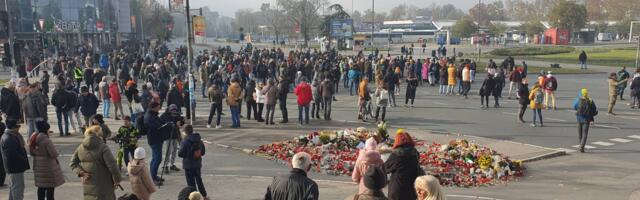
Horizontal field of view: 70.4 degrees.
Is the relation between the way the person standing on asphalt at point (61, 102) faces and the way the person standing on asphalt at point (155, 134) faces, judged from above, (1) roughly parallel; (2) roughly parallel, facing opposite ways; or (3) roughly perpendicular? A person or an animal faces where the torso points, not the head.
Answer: roughly perpendicular

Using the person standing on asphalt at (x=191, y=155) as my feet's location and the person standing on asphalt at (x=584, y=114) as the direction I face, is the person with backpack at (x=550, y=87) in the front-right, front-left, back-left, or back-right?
front-left

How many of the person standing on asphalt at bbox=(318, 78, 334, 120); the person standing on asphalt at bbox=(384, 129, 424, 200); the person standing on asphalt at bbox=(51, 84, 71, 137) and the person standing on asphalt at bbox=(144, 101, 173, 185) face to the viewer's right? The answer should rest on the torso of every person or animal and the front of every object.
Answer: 1

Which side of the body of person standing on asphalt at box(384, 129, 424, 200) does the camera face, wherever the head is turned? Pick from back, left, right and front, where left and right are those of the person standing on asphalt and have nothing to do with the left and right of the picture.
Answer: back

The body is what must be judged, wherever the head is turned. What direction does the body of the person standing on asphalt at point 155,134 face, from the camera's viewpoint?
to the viewer's right

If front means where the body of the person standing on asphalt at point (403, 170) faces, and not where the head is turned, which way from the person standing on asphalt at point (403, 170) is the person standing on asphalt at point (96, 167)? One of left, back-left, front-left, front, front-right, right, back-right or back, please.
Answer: left

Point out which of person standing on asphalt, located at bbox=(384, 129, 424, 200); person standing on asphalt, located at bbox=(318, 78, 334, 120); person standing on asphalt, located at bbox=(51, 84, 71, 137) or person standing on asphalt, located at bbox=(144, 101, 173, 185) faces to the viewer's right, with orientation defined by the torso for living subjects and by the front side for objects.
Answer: person standing on asphalt, located at bbox=(144, 101, 173, 185)
